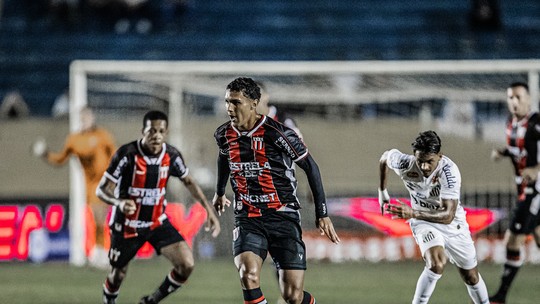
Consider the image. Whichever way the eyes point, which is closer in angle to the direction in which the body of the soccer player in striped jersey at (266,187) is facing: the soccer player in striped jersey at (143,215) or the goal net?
the soccer player in striped jersey

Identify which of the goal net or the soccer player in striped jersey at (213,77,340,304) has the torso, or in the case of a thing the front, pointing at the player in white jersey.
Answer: the goal net

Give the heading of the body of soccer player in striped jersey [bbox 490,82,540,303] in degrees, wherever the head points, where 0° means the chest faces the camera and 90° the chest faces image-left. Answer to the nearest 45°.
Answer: approximately 45°

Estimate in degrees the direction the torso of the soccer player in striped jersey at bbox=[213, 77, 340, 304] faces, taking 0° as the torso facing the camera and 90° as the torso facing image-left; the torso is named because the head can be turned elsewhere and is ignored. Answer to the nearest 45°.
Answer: approximately 45°

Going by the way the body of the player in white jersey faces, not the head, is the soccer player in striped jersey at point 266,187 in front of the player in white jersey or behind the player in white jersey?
in front

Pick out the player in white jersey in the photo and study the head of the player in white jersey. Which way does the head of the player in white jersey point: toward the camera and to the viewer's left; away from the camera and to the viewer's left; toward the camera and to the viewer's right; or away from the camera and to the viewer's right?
toward the camera and to the viewer's left

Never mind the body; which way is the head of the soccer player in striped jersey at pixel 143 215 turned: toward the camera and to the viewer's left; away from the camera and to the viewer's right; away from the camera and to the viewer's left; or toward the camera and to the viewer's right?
toward the camera and to the viewer's right
